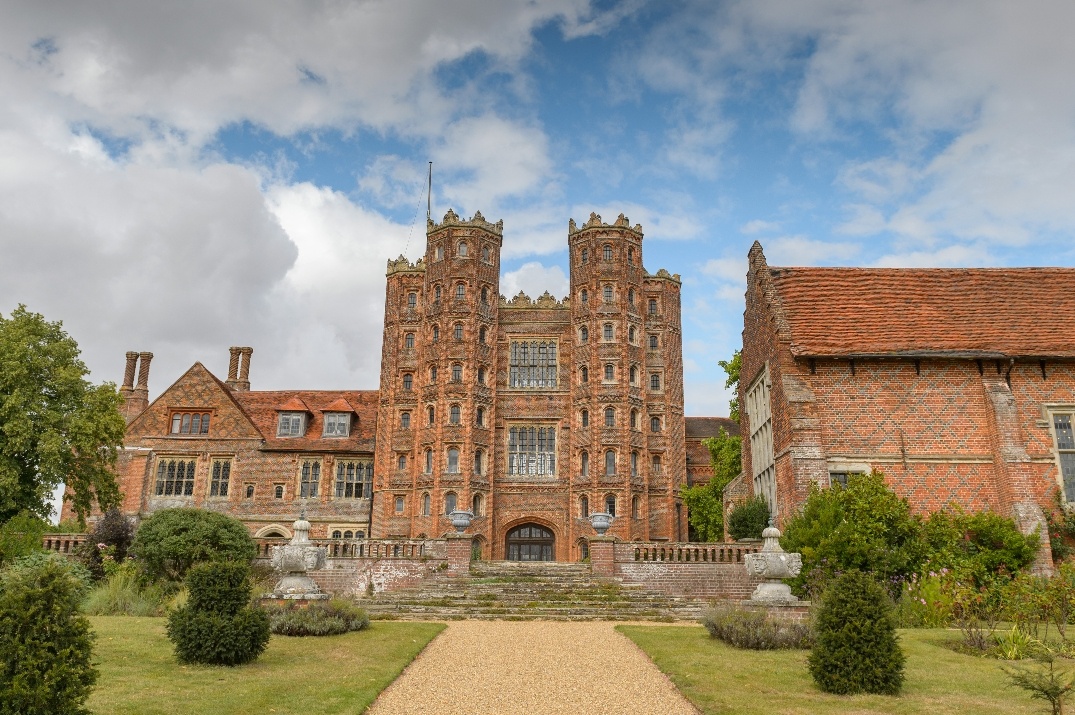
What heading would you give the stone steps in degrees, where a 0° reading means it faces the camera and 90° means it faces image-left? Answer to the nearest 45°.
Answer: approximately 0°

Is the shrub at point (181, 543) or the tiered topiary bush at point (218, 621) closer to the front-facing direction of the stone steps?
the tiered topiary bush

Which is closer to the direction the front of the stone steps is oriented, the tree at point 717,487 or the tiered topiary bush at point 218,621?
the tiered topiary bush

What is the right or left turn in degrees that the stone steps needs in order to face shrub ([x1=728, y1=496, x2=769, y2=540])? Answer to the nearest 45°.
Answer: approximately 135° to its left

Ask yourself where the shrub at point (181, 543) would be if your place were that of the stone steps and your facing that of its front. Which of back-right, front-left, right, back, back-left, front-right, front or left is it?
right

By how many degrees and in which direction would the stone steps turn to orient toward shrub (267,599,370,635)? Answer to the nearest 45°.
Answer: approximately 45° to its right

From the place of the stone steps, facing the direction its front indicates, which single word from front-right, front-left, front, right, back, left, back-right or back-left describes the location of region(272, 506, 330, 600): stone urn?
front-right

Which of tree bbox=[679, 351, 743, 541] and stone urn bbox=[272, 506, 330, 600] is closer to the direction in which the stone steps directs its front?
the stone urn

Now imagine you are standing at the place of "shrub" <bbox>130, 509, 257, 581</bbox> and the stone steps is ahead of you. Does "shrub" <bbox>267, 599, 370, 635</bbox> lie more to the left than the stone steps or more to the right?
right

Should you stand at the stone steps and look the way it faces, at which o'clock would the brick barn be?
The brick barn is roughly at 9 o'clock from the stone steps.
